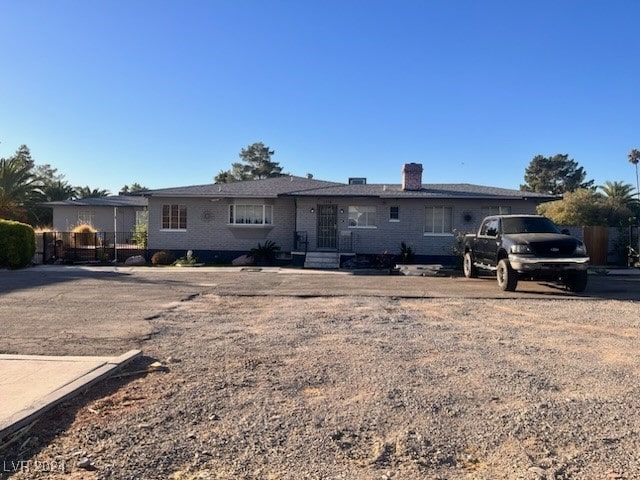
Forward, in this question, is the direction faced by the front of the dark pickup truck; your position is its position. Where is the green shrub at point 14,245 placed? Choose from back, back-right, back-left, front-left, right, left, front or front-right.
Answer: back-right

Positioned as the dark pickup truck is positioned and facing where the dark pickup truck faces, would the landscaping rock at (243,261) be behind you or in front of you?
behind

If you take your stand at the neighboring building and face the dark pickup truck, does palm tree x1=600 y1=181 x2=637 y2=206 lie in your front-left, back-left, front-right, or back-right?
front-left

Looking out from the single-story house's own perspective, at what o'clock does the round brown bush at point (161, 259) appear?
The round brown bush is roughly at 3 o'clock from the single-story house.

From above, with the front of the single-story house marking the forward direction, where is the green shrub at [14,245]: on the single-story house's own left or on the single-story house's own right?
on the single-story house's own right

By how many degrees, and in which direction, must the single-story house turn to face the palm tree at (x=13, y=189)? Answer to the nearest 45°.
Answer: approximately 135° to its right

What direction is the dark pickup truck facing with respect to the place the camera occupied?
facing the viewer and to the right of the viewer

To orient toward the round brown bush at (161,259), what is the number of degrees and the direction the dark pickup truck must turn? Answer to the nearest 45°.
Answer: approximately 135° to its right

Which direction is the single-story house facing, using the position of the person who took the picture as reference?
facing the viewer

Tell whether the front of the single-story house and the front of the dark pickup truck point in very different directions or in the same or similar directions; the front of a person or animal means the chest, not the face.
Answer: same or similar directions

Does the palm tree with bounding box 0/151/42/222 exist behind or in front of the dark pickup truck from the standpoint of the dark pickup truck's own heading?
behind

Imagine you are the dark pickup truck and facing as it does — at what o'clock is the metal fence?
The metal fence is roughly at 5 o'clock from the dark pickup truck.

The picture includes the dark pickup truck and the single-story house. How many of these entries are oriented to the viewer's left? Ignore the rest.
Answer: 0

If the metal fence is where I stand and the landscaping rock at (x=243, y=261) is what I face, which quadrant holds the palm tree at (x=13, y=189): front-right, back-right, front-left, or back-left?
back-left

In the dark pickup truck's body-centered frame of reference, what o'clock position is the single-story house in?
The single-story house is roughly at 6 o'clock from the dark pickup truck.
